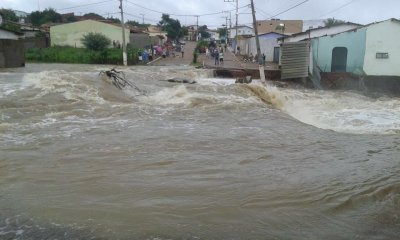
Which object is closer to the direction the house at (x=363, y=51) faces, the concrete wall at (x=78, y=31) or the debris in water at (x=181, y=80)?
the debris in water

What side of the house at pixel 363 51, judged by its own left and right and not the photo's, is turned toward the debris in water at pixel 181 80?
front

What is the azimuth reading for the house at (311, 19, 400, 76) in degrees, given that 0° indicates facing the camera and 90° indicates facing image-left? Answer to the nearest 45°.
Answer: approximately 45°

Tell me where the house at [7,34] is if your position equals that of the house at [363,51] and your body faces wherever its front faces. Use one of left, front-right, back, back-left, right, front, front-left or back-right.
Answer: front-right

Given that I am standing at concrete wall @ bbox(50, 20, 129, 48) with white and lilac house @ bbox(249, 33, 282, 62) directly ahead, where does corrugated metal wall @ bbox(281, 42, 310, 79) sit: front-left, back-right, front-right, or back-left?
front-right

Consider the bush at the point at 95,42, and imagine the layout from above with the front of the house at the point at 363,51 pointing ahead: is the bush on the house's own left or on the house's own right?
on the house's own right

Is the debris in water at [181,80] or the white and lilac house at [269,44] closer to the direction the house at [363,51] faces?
the debris in water

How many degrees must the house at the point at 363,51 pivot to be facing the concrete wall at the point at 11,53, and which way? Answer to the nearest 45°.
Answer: approximately 45° to its right

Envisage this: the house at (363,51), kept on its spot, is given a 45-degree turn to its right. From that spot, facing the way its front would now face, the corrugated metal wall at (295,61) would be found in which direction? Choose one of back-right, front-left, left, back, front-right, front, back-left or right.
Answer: front

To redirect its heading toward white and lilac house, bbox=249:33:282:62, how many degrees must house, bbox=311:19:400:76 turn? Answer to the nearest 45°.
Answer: approximately 90° to its right

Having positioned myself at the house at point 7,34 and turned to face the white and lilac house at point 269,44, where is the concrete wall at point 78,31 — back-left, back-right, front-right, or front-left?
front-left
